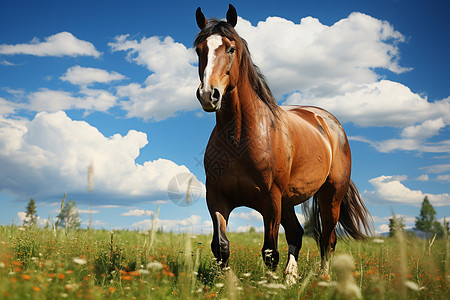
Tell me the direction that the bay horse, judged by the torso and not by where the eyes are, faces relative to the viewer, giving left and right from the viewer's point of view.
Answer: facing the viewer and to the left of the viewer
